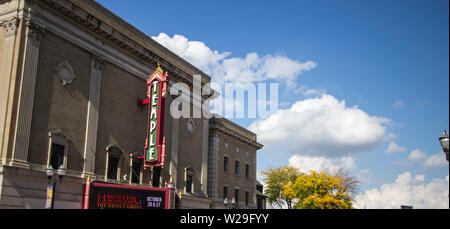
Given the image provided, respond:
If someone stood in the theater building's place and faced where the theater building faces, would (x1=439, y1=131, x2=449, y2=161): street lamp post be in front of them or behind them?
in front

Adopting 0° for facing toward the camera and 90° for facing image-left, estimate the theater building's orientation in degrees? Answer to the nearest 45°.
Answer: approximately 315°
